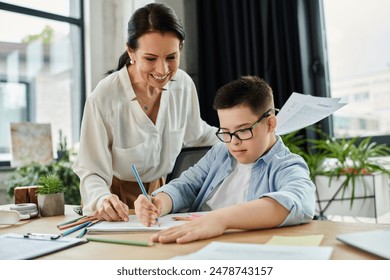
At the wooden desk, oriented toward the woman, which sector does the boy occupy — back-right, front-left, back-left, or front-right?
front-right

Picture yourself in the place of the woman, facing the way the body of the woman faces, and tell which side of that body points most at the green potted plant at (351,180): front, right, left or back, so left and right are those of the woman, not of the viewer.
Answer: left

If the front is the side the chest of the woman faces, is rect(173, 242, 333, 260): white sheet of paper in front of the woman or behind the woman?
in front

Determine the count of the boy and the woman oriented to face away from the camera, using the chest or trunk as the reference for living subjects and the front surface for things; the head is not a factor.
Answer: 0

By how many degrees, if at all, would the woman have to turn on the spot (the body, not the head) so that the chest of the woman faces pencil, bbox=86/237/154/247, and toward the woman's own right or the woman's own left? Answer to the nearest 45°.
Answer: approximately 45° to the woman's own right

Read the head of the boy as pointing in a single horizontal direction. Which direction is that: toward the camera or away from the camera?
toward the camera

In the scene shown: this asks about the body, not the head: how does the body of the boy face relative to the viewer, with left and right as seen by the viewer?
facing the viewer and to the left of the viewer

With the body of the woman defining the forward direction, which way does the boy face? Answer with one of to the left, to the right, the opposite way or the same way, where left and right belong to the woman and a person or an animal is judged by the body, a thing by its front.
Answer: to the right

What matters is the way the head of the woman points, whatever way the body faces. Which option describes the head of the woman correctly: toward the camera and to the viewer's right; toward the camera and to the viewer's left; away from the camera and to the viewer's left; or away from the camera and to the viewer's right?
toward the camera and to the viewer's right

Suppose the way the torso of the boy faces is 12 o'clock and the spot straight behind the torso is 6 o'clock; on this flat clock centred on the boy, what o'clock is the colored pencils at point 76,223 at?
The colored pencils is roughly at 1 o'clock from the boy.
